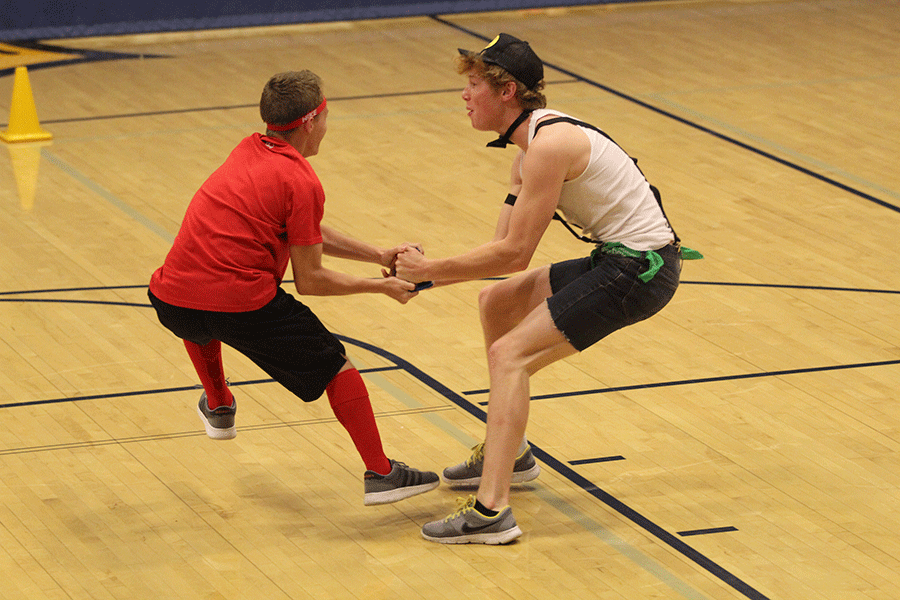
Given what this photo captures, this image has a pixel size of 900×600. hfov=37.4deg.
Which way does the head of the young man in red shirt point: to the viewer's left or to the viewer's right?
to the viewer's right

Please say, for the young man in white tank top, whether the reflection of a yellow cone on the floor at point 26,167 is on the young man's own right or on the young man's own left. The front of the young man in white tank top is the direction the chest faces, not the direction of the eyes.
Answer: on the young man's own right

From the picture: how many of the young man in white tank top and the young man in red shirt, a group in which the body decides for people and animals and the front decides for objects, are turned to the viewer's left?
1

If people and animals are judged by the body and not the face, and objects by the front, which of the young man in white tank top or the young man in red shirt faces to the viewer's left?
the young man in white tank top

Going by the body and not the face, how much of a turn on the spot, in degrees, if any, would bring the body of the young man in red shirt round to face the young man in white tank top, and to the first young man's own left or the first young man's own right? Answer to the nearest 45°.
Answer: approximately 45° to the first young man's own right

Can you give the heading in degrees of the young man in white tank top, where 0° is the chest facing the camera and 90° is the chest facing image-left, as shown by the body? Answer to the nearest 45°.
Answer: approximately 90°

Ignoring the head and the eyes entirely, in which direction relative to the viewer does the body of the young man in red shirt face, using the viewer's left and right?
facing away from the viewer and to the right of the viewer

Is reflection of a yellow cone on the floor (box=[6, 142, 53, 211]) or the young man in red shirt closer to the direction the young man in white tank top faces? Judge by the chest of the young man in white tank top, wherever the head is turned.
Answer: the young man in red shirt

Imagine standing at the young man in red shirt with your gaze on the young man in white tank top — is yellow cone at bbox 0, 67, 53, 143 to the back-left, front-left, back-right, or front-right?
back-left

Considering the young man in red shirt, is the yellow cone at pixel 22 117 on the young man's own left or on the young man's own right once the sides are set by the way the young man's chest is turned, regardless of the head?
on the young man's own left

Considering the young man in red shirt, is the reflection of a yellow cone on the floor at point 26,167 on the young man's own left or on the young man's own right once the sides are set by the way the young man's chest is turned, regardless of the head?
on the young man's own left
